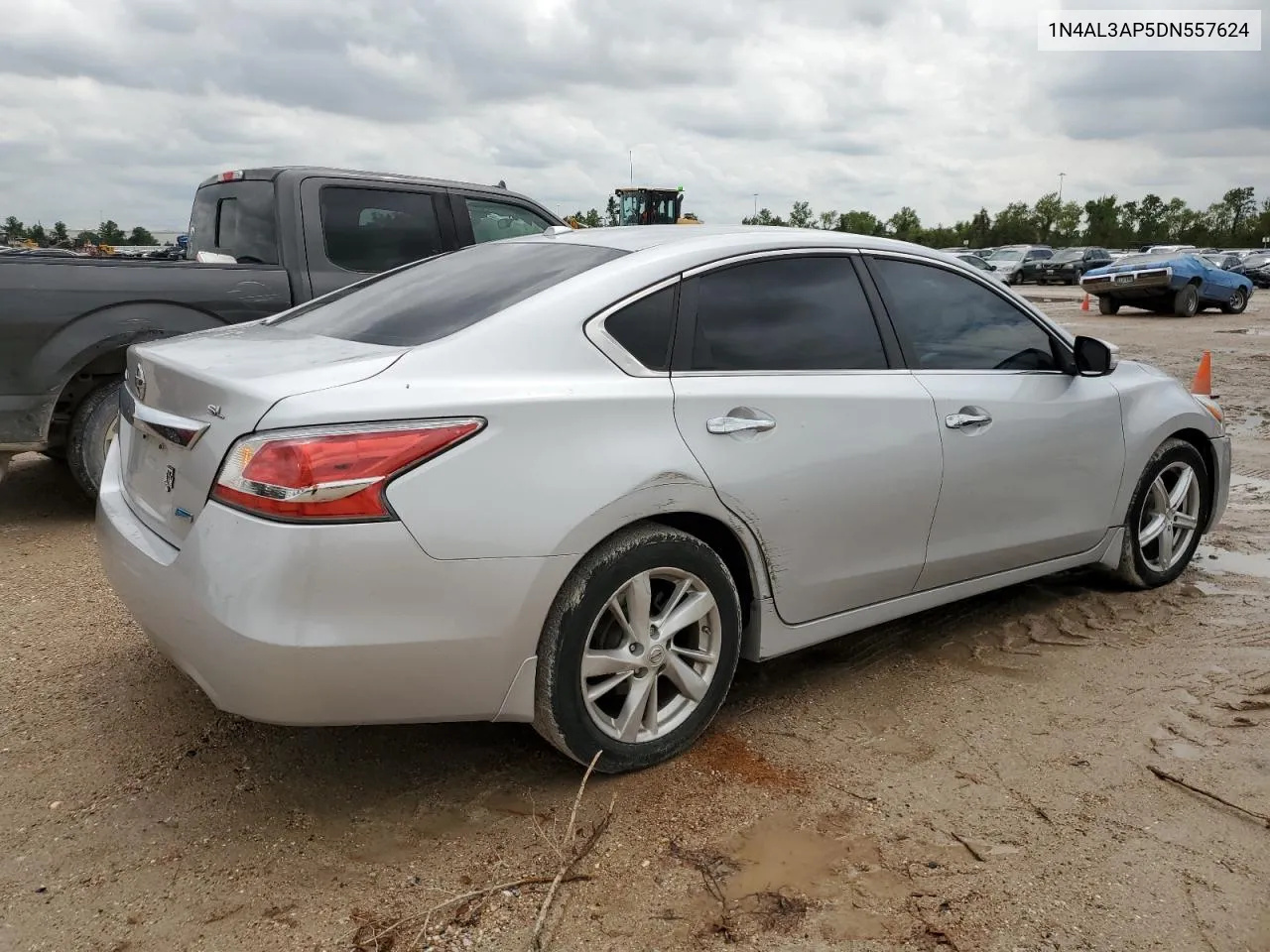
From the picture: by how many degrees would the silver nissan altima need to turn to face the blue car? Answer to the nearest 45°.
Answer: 0° — it already faces it

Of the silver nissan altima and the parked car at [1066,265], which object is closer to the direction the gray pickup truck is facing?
the parked car

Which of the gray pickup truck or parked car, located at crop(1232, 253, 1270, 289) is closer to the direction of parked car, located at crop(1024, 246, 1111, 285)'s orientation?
the gray pickup truck

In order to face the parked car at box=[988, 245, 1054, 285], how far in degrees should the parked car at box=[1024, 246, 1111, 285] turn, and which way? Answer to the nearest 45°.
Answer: approximately 45° to its right

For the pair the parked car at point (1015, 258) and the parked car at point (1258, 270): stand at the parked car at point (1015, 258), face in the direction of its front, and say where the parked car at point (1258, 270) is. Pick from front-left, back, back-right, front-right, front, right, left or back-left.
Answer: back-left

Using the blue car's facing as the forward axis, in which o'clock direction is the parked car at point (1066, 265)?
The parked car is roughly at 10 o'clock from the blue car.

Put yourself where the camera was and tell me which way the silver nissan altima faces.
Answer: facing away from the viewer and to the right of the viewer

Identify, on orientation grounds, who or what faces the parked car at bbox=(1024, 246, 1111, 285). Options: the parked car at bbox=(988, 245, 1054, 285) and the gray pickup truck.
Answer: the gray pickup truck

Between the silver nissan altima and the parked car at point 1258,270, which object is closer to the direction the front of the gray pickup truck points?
the parked car
